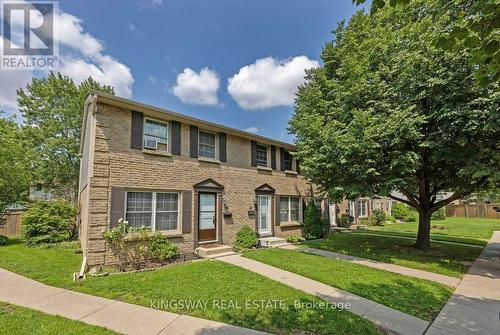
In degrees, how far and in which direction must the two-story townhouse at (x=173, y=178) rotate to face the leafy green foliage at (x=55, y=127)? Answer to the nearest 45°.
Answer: approximately 180°

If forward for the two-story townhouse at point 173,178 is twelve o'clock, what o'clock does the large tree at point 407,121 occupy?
The large tree is roughly at 11 o'clock from the two-story townhouse.

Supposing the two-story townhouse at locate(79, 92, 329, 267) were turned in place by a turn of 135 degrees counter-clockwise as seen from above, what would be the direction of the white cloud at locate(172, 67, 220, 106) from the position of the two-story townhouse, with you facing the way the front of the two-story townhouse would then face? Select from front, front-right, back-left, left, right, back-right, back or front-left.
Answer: front

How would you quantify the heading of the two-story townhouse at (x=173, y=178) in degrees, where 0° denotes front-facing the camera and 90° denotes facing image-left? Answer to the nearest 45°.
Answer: approximately 315°

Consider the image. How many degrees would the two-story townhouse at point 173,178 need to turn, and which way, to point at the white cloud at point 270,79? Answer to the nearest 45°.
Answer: approximately 90° to its left

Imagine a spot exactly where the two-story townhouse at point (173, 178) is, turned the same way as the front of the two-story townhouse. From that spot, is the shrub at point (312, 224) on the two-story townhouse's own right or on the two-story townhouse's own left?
on the two-story townhouse's own left
